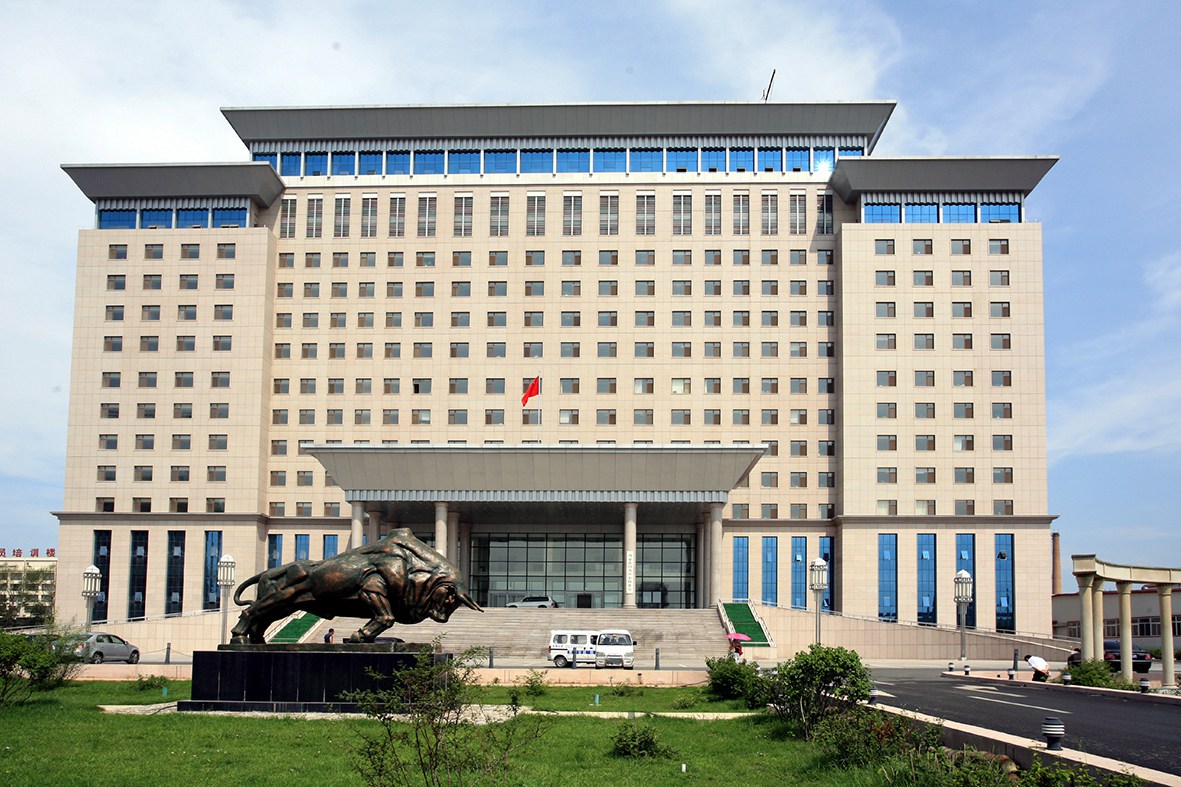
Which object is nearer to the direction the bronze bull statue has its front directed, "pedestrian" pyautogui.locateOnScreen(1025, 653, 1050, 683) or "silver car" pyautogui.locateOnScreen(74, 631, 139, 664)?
the pedestrian

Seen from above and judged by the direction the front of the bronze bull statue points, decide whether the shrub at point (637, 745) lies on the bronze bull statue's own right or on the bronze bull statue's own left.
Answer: on the bronze bull statue's own right

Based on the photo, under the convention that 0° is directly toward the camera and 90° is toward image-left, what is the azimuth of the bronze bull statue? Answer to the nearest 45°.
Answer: approximately 270°

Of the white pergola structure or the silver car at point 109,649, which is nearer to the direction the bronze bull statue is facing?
the white pergola structure
